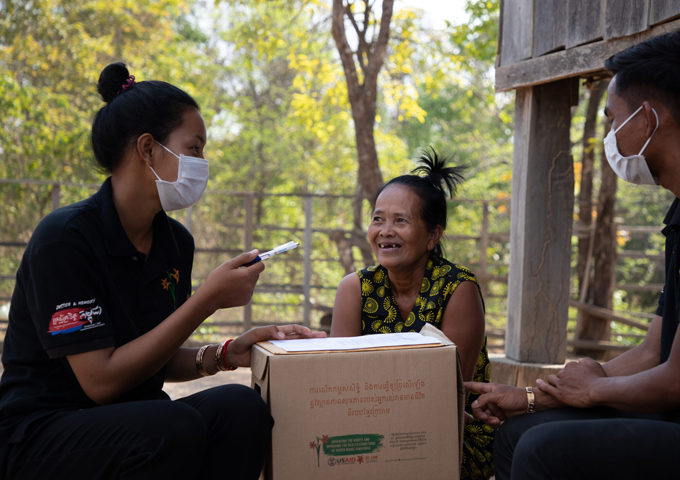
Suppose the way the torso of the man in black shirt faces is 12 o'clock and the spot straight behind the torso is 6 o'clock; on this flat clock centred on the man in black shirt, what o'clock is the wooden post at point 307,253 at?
The wooden post is roughly at 2 o'clock from the man in black shirt.

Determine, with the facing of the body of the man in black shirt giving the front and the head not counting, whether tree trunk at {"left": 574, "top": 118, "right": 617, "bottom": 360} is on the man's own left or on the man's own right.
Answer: on the man's own right

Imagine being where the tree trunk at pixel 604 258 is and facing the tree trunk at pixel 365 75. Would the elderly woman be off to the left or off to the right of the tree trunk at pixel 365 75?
left

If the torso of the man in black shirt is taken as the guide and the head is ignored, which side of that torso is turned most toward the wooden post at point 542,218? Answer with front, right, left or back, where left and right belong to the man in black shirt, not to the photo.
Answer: right

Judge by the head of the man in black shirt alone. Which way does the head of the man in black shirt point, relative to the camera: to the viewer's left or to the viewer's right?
to the viewer's left

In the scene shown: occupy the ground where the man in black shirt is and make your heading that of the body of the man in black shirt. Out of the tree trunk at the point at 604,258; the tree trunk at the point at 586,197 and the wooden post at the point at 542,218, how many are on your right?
3

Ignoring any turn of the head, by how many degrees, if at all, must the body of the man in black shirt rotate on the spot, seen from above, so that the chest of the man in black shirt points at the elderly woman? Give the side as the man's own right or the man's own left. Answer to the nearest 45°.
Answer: approximately 45° to the man's own right

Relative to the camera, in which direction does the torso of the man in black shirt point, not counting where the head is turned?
to the viewer's left

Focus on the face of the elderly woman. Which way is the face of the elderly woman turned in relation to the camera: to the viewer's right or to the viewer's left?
to the viewer's left
